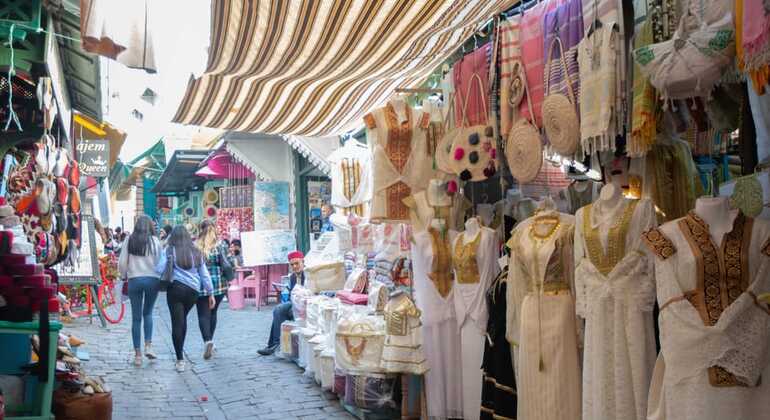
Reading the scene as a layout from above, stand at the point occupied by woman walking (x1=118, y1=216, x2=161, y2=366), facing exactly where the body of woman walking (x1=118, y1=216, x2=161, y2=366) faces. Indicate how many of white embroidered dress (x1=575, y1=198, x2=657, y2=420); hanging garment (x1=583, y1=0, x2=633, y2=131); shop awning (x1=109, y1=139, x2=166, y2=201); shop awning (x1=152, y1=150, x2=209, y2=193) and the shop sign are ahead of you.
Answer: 3

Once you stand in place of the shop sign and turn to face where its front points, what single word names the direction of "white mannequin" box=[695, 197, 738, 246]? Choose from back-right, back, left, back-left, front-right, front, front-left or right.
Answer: front

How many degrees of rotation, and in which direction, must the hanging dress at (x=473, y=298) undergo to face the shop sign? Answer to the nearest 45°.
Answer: approximately 90° to its right

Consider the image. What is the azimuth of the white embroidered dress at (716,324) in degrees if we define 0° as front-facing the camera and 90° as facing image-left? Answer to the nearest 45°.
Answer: approximately 0°

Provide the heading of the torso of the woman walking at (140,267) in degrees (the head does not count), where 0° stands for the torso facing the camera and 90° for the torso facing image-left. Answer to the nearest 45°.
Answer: approximately 180°

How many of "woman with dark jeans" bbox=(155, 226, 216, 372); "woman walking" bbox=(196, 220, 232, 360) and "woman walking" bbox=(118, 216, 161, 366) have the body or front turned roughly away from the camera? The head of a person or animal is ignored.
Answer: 3

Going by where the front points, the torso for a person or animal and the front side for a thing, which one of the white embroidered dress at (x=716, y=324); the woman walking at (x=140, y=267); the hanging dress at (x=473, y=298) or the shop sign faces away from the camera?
the woman walking

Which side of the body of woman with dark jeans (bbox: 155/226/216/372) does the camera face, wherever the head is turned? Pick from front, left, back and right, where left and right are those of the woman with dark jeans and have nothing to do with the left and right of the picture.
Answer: back

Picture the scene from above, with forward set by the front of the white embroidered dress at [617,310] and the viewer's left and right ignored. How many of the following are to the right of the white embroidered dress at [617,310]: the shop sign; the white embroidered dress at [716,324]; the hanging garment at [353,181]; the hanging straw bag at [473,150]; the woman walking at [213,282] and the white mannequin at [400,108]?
5

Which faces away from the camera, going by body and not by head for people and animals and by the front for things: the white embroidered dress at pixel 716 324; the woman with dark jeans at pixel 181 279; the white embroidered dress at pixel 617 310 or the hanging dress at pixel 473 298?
the woman with dark jeans

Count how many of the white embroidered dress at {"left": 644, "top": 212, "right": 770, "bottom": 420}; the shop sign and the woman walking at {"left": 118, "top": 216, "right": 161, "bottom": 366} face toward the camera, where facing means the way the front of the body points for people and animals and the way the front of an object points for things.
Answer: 2

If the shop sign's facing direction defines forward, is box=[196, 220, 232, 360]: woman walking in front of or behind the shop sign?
in front

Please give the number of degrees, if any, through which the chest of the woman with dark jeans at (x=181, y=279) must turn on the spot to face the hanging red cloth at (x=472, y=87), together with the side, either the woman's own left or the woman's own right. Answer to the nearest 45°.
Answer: approximately 135° to the woman's own right

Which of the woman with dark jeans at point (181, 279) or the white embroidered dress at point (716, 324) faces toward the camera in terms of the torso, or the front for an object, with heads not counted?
the white embroidered dress

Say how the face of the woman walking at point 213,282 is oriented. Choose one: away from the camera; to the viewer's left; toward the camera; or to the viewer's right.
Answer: away from the camera

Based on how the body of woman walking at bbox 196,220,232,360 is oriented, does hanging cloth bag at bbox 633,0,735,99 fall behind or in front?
behind

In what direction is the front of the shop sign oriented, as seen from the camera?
facing the viewer
